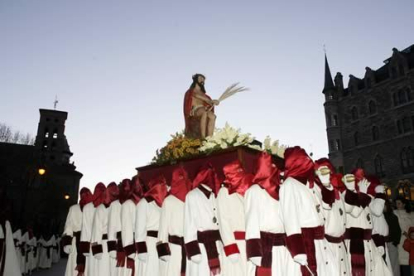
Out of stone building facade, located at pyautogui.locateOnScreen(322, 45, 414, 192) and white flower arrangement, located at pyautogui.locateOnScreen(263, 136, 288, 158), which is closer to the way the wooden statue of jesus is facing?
the white flower arrangement

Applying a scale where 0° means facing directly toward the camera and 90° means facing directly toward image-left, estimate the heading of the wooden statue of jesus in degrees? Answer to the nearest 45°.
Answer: approximately 315°

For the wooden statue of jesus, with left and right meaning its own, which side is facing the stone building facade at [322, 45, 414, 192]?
left
